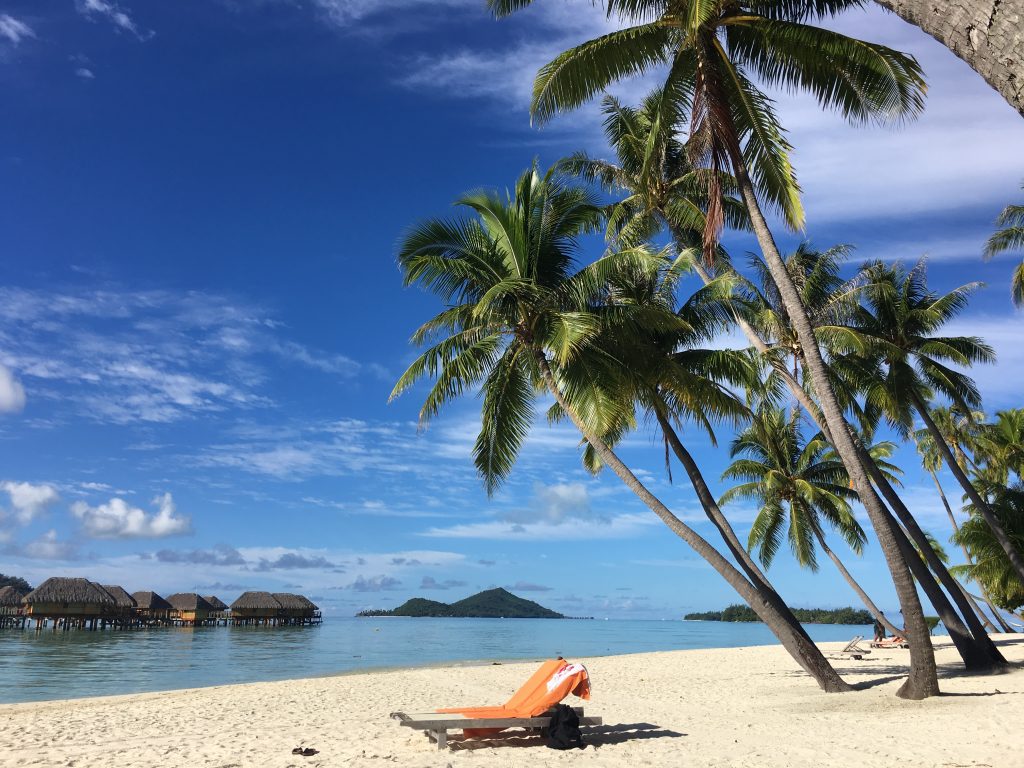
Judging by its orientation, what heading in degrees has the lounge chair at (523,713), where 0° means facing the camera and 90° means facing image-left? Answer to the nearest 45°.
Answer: approximately 90°

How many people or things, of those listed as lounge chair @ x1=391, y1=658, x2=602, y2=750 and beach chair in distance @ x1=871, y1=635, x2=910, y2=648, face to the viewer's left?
2

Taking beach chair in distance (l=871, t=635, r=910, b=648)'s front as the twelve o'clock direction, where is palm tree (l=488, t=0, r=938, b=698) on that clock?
The palm tree is roughly at 9 o'clock from the beach chair in distance.

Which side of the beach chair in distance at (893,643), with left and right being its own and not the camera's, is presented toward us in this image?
left

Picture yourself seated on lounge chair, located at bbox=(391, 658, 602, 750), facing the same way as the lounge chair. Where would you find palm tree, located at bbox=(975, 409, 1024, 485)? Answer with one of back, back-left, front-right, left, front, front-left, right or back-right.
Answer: back-right
